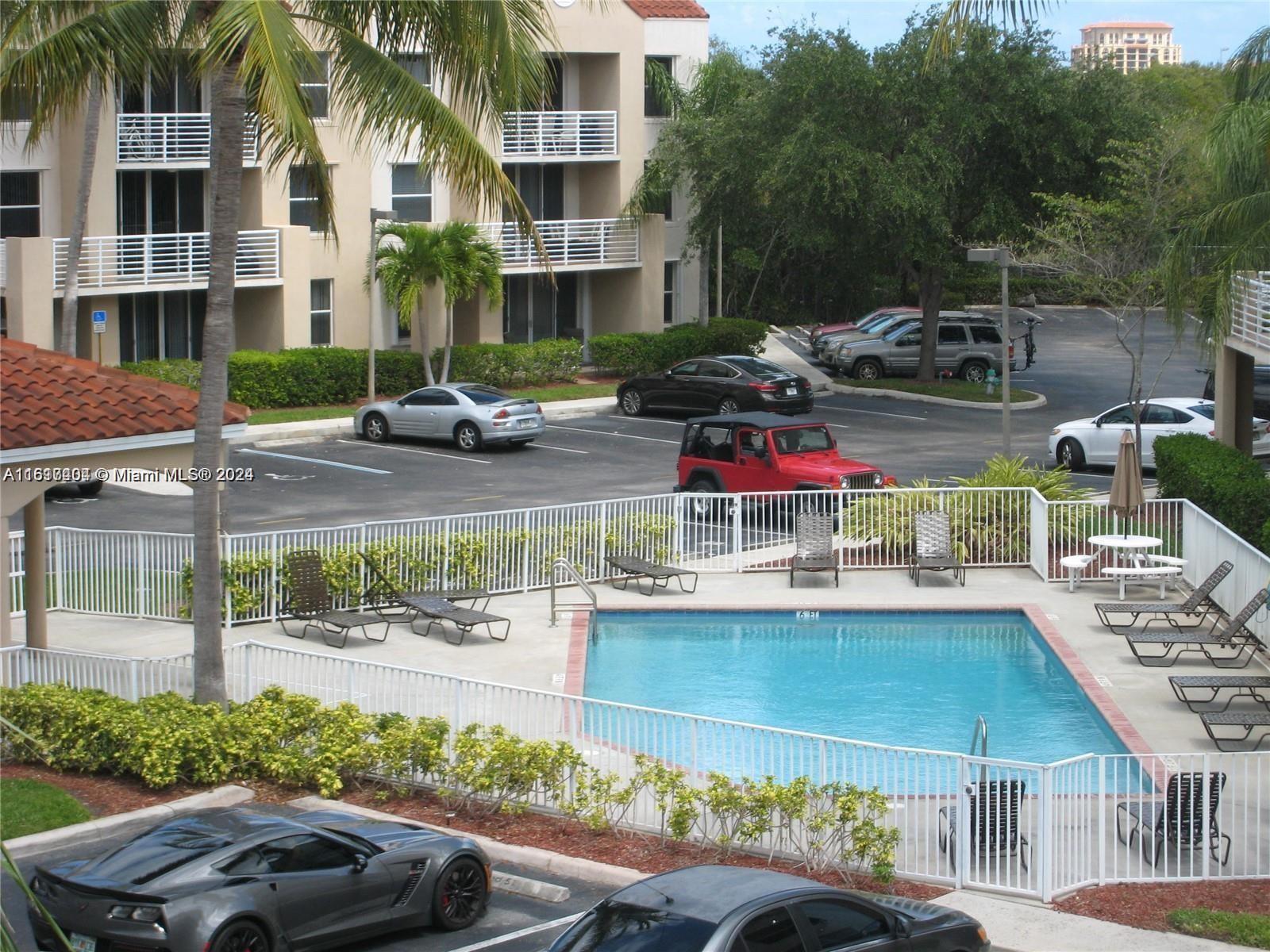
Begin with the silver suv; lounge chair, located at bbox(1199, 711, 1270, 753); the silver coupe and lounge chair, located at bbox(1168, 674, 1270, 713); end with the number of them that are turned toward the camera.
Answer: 0

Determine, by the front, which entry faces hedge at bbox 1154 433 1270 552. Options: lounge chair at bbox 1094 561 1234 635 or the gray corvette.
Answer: the gray corvette

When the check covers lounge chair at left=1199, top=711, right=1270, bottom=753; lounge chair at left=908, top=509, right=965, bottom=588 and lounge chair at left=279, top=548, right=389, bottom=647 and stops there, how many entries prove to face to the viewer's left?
1

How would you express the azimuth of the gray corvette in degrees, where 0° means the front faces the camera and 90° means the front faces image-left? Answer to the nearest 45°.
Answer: approximately 225°

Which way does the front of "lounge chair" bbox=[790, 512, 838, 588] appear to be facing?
toward the camera

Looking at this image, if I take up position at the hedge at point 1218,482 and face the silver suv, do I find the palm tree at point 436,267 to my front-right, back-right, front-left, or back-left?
front-left

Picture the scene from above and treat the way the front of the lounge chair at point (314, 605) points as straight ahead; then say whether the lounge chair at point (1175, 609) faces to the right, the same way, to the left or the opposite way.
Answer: the opposite way

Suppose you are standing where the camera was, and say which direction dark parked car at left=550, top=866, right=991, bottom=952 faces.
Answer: facing away from the viewer and to the right of the viewer

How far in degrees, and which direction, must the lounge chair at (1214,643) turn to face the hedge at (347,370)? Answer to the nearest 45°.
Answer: approximately 45° to its right

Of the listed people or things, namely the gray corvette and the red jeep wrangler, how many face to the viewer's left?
0

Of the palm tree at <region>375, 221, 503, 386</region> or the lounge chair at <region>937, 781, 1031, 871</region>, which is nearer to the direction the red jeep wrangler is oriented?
the lounge chair

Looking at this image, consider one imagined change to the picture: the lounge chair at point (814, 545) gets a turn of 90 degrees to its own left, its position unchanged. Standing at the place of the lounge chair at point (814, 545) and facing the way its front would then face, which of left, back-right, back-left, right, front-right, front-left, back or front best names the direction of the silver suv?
left

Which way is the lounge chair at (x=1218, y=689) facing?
to the viewer's left

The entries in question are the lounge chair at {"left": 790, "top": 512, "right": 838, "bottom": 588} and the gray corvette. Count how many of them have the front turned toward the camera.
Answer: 1

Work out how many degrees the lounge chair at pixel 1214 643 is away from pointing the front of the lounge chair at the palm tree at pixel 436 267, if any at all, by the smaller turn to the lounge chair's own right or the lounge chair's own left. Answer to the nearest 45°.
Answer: approximately 45° to the lounge chair's own right

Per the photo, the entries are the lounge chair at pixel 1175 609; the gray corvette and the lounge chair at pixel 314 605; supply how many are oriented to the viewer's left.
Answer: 1
